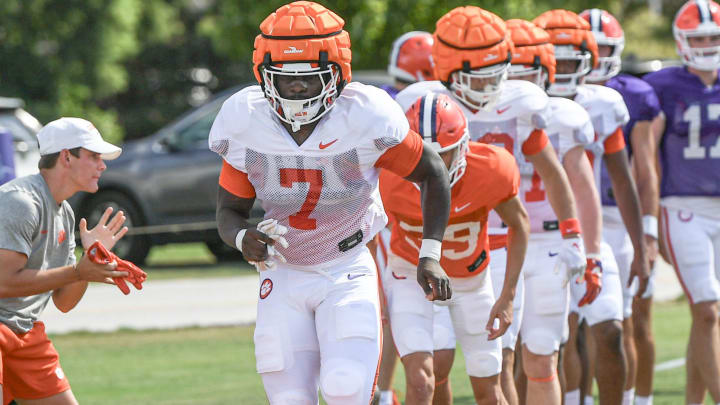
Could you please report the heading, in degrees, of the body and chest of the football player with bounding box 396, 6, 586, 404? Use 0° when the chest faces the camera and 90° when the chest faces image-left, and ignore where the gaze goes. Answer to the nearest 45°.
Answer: approximately 0°

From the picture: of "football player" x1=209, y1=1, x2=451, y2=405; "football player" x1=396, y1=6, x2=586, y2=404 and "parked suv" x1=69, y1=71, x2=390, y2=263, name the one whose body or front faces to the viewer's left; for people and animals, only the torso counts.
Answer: the parked suv

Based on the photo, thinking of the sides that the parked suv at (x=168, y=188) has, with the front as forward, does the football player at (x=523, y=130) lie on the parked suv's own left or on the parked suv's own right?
on the parked suv's own left

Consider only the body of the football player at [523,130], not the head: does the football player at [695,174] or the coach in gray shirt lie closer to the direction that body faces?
the coach in gray shirt

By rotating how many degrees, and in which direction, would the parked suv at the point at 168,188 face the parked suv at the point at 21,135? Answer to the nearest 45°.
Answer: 0° — it already faces it

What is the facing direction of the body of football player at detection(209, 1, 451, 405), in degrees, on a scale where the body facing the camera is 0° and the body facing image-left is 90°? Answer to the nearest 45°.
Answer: approximately 0°

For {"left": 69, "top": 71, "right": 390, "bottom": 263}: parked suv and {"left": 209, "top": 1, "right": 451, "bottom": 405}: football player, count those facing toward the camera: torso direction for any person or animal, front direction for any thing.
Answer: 1

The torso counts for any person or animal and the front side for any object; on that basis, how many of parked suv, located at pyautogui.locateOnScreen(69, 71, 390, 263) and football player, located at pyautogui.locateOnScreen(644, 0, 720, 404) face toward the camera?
1

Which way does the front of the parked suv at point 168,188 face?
to the viewer's left

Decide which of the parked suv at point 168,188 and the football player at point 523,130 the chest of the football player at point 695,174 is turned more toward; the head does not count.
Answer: the football player

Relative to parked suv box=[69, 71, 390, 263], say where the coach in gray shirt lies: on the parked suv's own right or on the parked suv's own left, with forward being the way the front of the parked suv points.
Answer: on the parked suv's own left

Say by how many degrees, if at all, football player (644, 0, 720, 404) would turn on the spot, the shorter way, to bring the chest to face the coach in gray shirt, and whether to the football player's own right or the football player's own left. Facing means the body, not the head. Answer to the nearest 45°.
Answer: approximately 45° to the football player's own right
